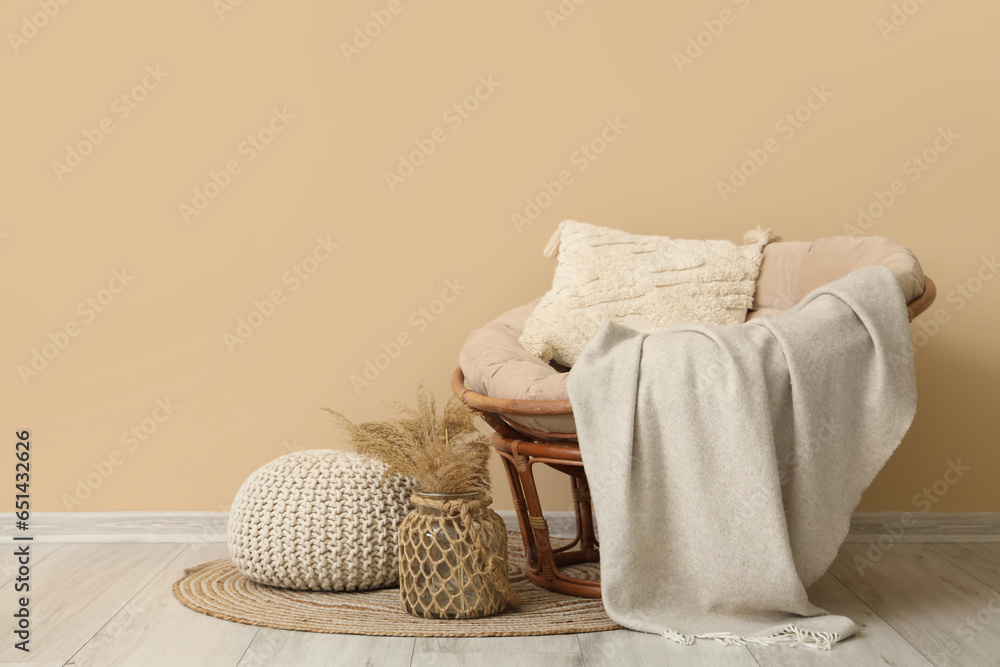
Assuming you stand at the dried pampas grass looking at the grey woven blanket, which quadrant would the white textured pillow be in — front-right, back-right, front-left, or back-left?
front-left

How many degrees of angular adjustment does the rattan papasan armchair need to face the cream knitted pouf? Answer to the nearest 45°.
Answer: approximately 45° to its right

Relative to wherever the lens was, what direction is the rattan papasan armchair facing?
facing the viewer and to the left of the viewer
